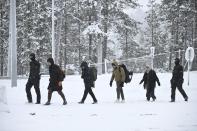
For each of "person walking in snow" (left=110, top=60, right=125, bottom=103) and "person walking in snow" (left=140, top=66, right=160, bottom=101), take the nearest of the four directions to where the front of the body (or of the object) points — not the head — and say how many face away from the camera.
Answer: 0

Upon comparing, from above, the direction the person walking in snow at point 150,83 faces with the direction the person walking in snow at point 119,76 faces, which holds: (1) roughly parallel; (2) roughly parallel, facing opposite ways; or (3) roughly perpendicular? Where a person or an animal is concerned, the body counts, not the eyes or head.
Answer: roughly parallel
